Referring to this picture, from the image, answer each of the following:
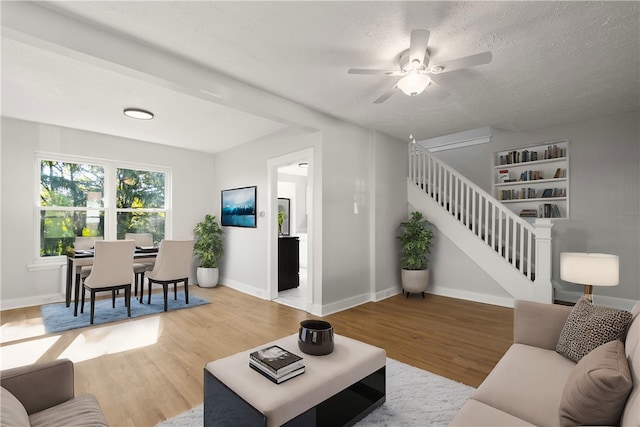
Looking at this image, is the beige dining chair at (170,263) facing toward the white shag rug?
no

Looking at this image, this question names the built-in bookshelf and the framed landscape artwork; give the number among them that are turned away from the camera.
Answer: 0

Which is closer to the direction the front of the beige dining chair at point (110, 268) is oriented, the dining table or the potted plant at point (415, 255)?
the dining table

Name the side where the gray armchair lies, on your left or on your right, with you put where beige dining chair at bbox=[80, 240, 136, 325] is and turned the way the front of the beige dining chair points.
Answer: on your left

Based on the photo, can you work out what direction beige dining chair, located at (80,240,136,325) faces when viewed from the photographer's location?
facing away from the viewer and to the left of the viewer

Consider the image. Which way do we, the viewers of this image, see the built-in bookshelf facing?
facing the viewer and to the left of the viewer

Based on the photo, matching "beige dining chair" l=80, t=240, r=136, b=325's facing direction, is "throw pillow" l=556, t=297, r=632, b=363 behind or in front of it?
behind

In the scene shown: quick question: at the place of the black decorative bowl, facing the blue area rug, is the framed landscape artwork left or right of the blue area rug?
right

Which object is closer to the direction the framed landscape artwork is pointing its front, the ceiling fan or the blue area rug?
the blue area rug

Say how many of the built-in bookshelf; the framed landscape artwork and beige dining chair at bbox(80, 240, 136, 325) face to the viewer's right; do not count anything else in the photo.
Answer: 0

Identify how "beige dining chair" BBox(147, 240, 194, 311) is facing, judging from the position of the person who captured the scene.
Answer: facing away from the viewer and to the left of the viewer

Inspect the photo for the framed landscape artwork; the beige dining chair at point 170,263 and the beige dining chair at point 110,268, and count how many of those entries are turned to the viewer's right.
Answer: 0

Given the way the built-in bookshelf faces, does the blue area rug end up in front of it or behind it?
in front
